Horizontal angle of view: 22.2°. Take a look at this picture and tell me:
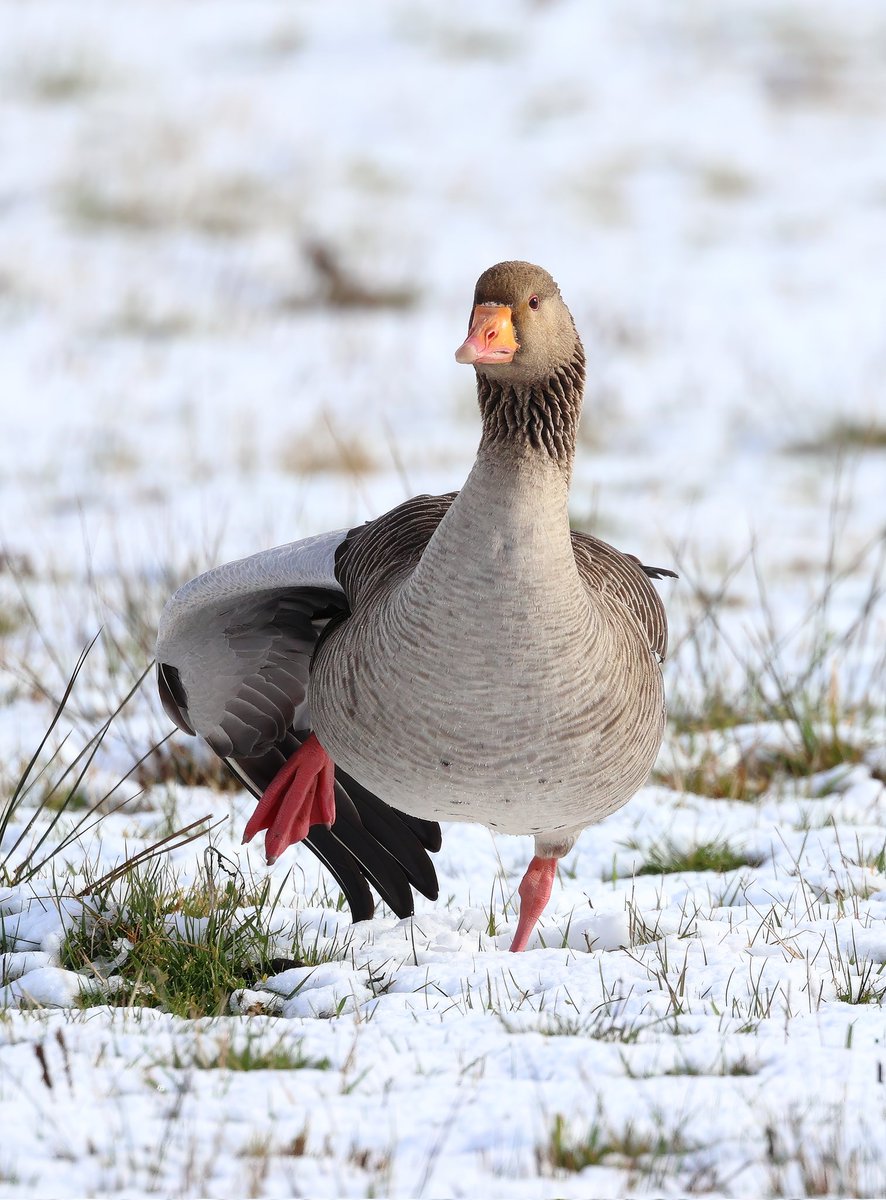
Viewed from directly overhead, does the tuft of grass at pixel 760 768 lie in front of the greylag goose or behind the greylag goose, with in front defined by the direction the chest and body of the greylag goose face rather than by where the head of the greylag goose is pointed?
behind

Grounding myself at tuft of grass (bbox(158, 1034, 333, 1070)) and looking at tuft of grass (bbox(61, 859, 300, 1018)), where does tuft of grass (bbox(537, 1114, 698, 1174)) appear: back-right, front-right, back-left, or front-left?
back-right

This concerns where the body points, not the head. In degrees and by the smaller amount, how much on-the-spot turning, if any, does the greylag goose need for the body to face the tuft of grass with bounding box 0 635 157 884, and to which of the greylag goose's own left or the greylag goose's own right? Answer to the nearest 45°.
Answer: approximately 135° to the greylag goose's own right

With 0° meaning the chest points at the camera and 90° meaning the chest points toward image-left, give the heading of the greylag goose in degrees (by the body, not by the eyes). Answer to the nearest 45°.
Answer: approximately 0°
